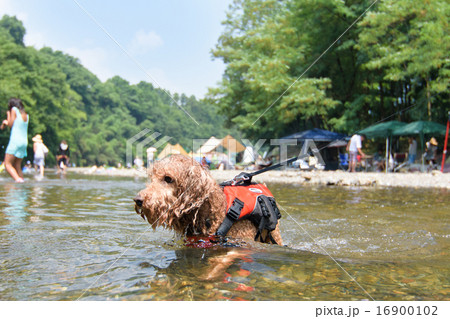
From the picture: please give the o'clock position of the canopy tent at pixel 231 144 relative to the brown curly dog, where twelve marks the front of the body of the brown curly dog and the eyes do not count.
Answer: The canopy tent is roughly at 3 o'clock from the brown curly dog.

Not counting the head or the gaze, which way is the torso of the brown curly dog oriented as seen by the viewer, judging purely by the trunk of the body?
to the viewer's left

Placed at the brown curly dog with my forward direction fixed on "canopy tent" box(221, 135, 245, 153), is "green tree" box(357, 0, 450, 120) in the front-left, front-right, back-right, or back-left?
front-right

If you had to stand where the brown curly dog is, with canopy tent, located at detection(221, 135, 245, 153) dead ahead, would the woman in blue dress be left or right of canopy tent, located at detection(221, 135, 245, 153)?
left

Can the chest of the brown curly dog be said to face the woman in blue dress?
no

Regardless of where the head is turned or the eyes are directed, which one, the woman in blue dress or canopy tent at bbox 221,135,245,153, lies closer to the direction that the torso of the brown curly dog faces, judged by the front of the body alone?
the woman in blue dress

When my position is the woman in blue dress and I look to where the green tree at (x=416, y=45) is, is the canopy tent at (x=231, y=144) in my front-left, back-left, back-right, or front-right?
front-left

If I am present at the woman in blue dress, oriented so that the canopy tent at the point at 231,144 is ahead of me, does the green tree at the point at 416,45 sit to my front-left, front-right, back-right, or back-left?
front-right

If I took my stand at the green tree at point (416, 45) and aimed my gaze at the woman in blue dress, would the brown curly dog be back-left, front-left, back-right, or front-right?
front-left

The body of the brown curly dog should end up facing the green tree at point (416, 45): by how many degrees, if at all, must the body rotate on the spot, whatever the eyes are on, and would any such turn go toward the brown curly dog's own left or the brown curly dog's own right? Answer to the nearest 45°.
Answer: approximately 135° to the brown curly dog's own right
